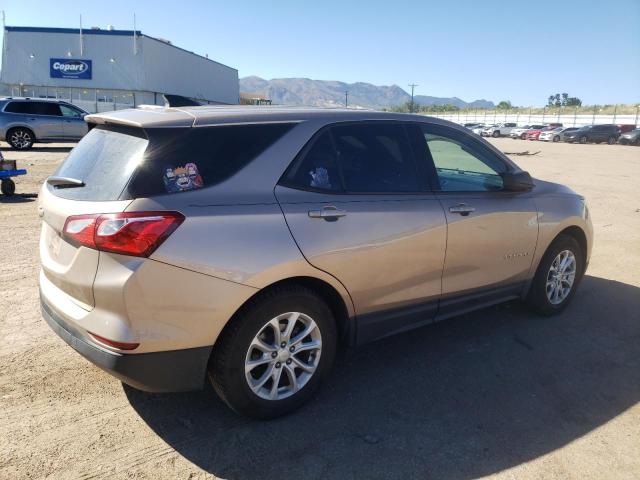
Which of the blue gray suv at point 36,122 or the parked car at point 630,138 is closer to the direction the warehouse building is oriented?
the blue gray suv

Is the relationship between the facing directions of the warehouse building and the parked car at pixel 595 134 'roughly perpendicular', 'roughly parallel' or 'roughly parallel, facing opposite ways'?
roughly perpendicular

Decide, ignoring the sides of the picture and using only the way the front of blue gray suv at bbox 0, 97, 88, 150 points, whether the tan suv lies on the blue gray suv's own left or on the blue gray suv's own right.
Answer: on the blue gray suv's own right

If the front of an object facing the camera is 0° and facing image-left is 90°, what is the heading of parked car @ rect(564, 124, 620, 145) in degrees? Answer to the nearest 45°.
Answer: approximately 45°

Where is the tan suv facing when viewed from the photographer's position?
facing away from the viewer and to the right of the viewer

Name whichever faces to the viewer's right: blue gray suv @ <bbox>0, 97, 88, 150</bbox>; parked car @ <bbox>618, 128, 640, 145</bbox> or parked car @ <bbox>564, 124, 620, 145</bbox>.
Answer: the blue gray suv

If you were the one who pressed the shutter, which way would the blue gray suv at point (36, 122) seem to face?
facing to the right of the viewer

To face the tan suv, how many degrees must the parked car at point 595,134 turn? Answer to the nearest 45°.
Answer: approximately 45° to its left

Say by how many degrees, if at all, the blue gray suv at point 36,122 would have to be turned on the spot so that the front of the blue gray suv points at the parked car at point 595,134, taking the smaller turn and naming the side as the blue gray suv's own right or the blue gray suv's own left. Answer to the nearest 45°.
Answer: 0° — it already faces it

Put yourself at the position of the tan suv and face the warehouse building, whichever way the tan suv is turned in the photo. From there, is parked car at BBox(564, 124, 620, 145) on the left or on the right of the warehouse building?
right

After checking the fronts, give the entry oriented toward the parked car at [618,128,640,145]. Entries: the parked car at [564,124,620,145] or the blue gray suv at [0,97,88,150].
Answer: the blue gray suv

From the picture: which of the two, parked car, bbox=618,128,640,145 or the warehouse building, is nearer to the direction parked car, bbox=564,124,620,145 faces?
the warehouse building
